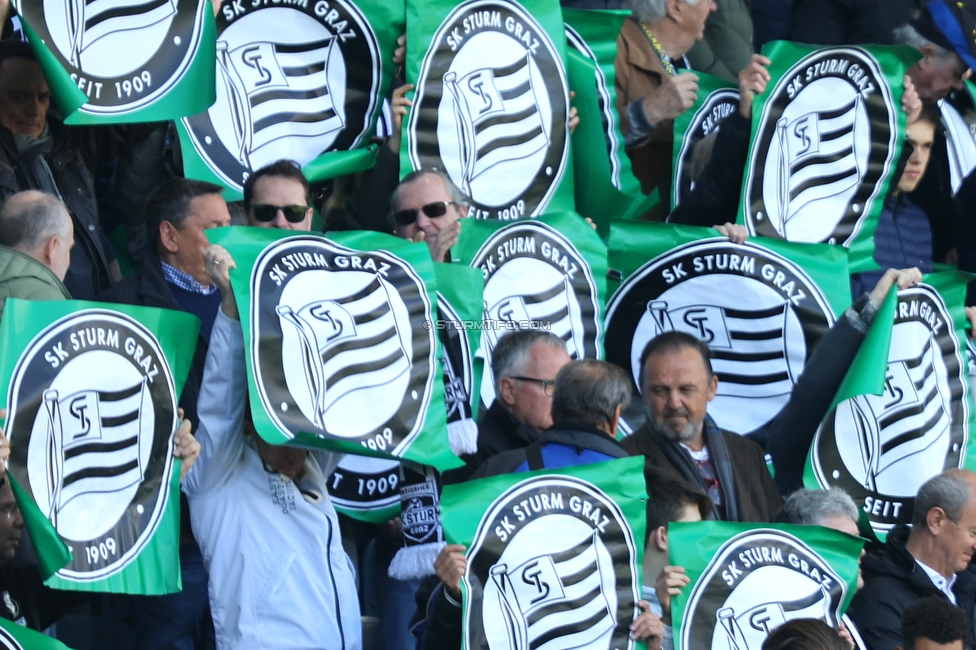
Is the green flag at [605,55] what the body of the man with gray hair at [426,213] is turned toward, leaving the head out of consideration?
no

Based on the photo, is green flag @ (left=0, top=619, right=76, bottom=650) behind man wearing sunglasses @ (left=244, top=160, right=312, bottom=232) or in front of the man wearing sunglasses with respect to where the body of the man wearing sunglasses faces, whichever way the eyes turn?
in front

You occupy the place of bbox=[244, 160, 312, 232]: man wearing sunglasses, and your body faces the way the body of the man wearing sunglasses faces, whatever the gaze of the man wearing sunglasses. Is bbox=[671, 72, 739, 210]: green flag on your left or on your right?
on your left

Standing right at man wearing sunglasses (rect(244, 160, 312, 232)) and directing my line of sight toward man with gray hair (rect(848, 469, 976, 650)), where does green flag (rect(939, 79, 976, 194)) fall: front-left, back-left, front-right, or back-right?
front-left

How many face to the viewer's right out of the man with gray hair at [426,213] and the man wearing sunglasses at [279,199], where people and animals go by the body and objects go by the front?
0

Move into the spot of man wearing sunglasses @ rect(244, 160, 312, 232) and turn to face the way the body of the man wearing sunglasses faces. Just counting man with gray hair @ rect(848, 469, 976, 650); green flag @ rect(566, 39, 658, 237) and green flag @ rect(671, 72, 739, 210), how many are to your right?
0

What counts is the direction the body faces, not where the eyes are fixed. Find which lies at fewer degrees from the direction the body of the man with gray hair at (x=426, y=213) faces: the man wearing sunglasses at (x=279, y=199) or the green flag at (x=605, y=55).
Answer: the man wearing sunglasses

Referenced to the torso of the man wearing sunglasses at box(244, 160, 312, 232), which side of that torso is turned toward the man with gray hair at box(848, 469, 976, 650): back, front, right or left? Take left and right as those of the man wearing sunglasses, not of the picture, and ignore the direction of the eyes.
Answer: left

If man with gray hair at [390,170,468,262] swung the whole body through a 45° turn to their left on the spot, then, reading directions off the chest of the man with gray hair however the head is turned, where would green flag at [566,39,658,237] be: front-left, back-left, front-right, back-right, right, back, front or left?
back-left

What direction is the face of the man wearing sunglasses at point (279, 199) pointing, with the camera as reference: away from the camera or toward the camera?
toward the camera

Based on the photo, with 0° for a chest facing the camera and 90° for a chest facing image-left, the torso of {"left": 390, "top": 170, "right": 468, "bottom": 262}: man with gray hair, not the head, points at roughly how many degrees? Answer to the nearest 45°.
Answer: approximately 45°

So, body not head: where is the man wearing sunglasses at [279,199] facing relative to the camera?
toward the camera
